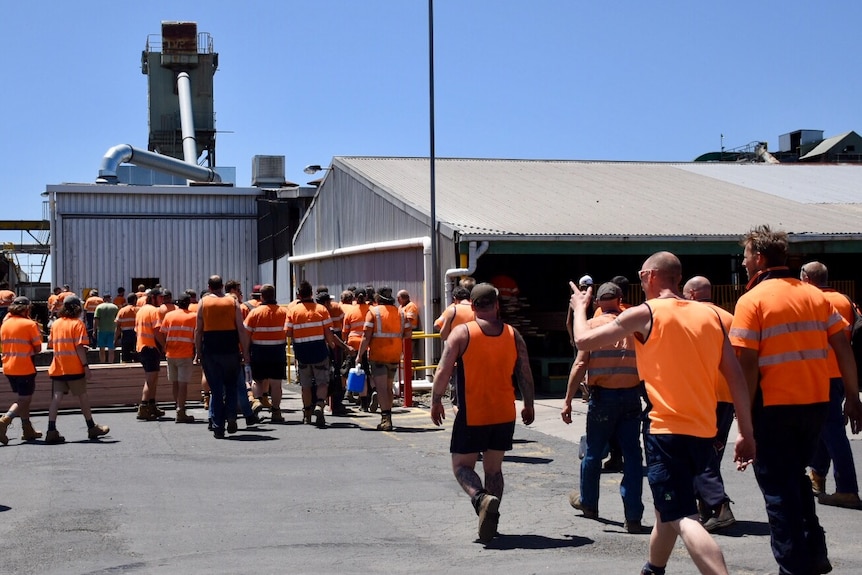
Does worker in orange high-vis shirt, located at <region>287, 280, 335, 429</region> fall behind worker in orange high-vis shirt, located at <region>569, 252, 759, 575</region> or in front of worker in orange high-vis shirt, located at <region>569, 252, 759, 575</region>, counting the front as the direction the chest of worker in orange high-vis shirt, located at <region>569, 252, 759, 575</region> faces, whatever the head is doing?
in front

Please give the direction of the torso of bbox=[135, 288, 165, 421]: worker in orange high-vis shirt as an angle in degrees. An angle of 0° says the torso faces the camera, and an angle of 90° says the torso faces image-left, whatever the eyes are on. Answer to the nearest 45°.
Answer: approximately 225°

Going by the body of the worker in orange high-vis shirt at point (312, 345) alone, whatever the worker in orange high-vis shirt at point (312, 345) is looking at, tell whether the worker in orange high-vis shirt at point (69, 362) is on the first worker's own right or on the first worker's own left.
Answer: on the first worker's own left

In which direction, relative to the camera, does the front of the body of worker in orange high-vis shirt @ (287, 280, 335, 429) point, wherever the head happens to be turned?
away from the camera

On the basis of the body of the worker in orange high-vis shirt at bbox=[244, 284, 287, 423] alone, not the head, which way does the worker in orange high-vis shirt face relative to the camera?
away from the camera

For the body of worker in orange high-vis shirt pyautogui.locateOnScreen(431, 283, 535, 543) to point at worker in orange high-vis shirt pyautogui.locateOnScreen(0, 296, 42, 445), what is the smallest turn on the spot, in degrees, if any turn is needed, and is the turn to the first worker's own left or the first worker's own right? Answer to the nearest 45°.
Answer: approximately 45° to the first worker's own left

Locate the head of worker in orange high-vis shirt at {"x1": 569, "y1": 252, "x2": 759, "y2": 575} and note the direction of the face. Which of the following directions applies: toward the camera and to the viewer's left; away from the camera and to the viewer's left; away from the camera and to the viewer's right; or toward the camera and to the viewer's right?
away from the camera and to the viewer's left

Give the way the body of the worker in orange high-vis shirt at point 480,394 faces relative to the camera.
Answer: away from the camera

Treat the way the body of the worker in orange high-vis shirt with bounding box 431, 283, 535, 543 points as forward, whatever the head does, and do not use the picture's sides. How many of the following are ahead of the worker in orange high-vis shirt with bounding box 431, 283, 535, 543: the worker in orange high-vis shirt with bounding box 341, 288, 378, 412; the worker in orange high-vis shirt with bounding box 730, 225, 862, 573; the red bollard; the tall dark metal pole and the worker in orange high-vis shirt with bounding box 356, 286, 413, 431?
4

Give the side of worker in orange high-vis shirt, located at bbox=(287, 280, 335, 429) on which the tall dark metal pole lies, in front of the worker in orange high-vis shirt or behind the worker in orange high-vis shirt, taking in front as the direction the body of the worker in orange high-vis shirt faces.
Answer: in front

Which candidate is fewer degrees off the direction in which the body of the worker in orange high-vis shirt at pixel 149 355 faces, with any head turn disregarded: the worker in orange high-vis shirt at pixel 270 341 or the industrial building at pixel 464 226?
the industrial building

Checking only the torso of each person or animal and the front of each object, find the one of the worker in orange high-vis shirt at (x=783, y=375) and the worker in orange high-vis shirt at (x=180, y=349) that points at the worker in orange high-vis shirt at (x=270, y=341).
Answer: the worker in orange high-vis shirt at (x=783, y=375)
